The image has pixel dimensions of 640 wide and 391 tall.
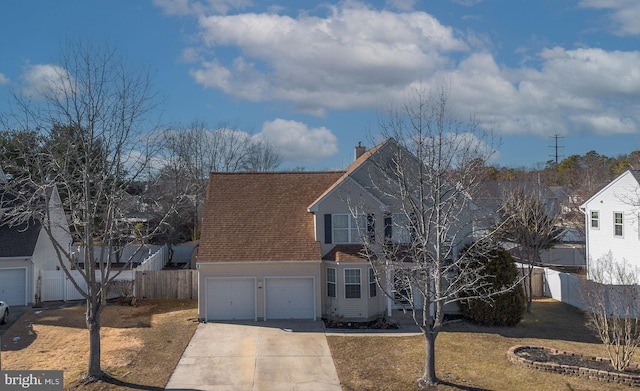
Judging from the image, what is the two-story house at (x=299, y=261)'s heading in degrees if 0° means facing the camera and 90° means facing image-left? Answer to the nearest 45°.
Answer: approximately 0°

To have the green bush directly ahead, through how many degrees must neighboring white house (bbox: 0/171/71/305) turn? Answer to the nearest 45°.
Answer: approximately 45° to its left

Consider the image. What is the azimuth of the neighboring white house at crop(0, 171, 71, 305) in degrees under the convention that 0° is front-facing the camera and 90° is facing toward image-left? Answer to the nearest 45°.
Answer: approximately 0°

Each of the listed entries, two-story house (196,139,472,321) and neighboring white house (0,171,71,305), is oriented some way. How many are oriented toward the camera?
2

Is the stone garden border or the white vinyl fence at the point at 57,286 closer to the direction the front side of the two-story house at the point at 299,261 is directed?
the stone garden border

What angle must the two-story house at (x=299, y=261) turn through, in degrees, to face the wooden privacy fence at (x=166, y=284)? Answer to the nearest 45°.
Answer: approximately 135° to its right

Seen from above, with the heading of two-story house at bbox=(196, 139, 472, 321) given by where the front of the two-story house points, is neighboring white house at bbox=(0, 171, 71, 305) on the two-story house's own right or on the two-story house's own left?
on the two-story house's own right

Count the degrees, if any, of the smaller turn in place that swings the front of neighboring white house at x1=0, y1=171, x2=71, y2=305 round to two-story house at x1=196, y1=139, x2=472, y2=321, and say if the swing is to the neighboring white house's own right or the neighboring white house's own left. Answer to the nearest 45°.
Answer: approximately 45° to the neighboring white house's own left
